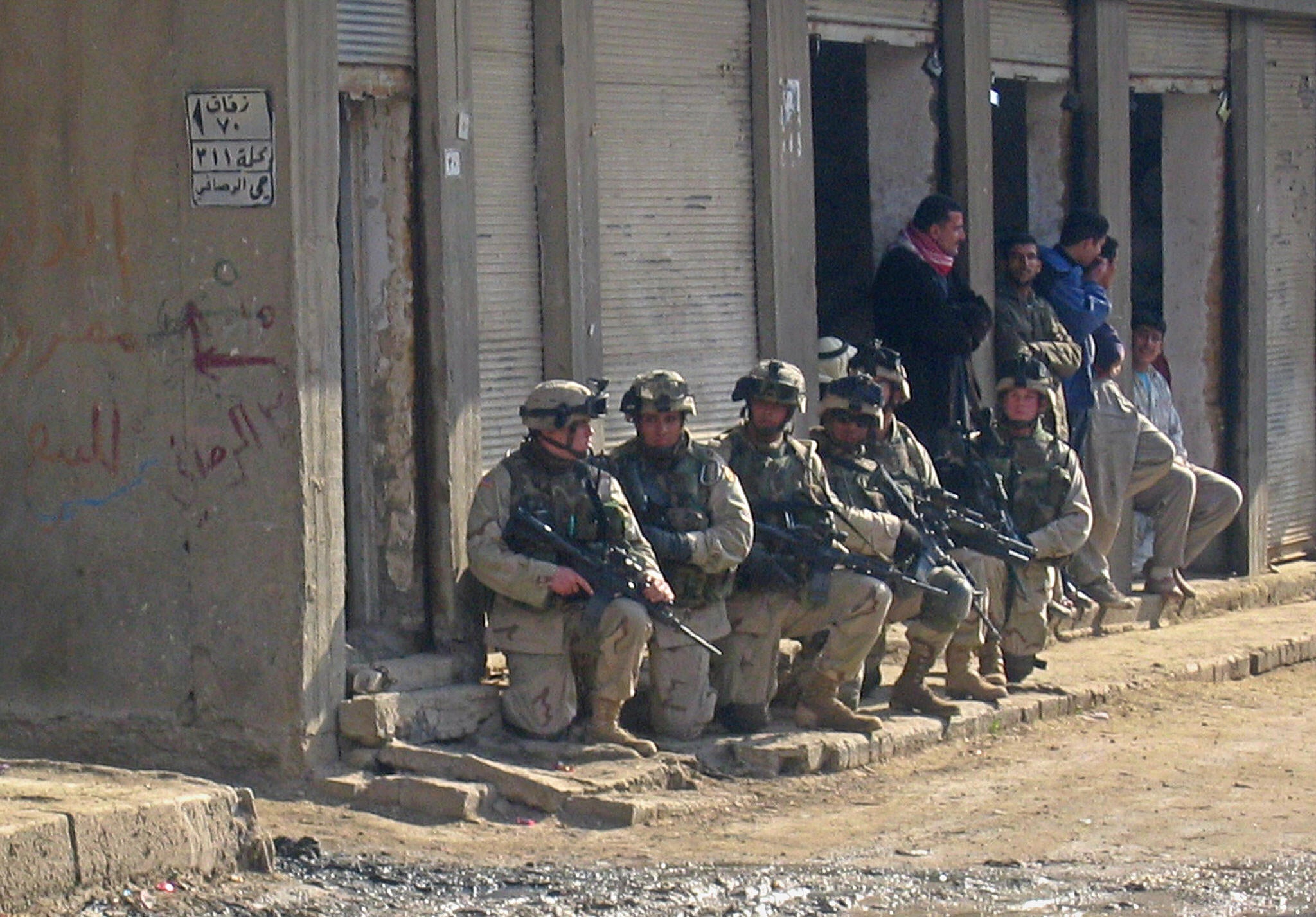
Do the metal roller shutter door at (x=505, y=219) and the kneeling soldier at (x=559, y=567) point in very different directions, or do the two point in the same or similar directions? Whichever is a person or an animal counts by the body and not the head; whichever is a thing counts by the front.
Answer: same or similar directions

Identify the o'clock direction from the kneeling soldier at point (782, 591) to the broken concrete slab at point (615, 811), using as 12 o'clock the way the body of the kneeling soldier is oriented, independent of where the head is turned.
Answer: The broken concrete slab is roughly at 2 o'clock from the kneeling soldier.

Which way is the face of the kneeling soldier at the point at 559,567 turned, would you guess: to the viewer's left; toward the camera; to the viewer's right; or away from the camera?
to the viewer's right

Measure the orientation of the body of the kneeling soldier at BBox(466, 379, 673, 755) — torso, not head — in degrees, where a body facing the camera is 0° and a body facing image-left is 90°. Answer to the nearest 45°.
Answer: approximately 315°

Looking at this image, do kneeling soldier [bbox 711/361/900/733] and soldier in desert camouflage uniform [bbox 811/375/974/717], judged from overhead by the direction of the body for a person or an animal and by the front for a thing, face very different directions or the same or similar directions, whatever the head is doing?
same or similar directions

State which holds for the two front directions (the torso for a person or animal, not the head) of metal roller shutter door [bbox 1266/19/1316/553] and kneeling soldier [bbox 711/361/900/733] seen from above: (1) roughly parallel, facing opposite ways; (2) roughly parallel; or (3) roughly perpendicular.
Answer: roughly parallel

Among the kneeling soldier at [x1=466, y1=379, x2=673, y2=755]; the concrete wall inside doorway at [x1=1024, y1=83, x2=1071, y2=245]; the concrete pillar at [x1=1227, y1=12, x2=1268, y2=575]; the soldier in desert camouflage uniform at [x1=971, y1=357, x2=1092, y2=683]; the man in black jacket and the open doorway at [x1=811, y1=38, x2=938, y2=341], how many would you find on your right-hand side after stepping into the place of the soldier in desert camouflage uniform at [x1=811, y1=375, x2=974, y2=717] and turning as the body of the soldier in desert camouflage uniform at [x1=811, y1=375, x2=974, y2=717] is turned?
1

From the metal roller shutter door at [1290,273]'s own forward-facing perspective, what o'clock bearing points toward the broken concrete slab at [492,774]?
The broken concrete slab is roughly at 2 o'clock from the metal roller shutter door.

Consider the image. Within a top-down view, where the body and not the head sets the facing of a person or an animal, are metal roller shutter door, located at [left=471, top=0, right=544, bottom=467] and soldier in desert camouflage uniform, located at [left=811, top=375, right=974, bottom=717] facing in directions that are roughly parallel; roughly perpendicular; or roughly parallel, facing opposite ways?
roughly parallel

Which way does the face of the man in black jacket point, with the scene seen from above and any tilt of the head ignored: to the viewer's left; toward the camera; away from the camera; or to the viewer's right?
to the viewer's right

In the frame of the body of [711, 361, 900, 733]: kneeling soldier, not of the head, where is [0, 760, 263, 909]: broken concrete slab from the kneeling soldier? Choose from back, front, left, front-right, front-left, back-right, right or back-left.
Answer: right

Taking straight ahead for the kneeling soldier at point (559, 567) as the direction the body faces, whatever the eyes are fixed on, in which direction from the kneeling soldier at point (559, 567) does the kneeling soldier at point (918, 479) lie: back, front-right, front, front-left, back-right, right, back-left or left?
left

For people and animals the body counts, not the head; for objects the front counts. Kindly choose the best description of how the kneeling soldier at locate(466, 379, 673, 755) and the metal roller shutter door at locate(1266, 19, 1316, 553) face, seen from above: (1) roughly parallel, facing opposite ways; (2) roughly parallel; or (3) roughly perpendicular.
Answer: roughly parallel

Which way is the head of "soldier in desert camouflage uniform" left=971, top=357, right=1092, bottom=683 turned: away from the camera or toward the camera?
toward the camera

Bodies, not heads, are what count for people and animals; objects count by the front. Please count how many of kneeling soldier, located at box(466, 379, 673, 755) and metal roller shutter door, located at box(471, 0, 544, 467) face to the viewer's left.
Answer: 0

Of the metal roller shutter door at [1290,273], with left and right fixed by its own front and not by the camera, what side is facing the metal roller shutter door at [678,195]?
right

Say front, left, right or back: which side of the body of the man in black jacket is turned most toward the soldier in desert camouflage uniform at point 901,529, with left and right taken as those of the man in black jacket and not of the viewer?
right

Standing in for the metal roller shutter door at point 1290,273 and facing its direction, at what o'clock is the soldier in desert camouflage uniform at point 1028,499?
The soldier in desert camouflage uniform is roughly at 2 o'clock from the metal roller shutter door.

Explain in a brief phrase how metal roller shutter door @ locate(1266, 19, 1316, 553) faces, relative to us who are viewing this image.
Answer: facing the viewer and to the right of the viewer
